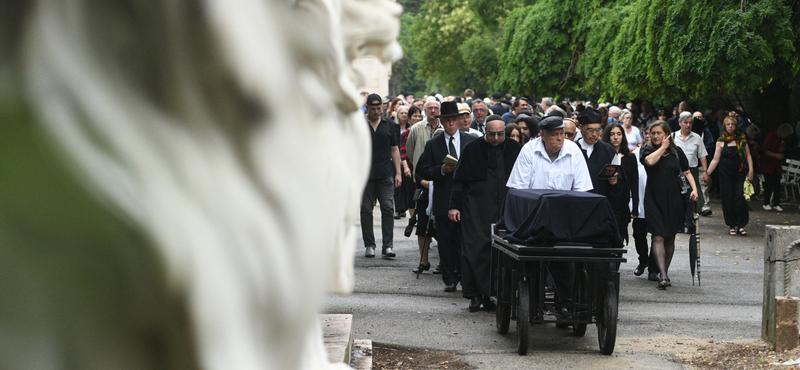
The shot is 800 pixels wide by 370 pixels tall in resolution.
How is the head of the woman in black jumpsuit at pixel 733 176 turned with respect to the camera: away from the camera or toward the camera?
toward the camera

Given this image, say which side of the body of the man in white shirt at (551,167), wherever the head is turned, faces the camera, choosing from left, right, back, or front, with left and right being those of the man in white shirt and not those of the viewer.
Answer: front

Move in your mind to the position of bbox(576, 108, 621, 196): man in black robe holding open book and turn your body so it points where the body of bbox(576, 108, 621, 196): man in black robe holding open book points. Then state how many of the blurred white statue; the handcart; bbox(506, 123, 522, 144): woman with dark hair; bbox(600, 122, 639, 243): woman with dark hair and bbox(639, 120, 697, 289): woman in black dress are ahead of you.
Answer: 2

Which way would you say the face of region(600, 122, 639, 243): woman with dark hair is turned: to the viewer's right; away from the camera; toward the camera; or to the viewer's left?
toward the camera

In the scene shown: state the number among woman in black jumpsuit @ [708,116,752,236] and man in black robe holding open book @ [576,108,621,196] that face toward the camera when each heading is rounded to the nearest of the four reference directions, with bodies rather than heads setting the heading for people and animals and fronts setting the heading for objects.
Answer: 2

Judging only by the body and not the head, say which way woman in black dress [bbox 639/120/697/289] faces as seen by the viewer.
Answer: toward the camera

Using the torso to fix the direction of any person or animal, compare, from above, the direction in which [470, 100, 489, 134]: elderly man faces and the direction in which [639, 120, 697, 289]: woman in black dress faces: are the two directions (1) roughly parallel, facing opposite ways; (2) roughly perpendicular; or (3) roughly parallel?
roughly parallel

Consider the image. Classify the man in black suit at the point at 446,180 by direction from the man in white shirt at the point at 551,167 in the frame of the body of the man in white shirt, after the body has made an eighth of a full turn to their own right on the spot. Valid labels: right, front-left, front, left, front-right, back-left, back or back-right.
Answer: right

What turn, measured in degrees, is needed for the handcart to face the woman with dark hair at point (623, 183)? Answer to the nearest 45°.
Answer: approximately 180°

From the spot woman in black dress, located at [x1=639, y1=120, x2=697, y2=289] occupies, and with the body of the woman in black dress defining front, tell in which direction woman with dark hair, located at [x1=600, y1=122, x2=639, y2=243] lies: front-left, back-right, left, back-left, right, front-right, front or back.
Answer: right

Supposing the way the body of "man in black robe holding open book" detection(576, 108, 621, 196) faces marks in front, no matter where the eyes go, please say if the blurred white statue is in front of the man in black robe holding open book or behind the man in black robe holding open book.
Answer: in front

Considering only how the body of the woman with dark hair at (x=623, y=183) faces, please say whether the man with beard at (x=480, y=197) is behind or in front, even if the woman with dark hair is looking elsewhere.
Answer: in front

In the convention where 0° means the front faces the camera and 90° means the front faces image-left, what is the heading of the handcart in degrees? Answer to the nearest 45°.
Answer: approximately 0°

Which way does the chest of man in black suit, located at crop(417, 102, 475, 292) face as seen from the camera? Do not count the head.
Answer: toward the camera

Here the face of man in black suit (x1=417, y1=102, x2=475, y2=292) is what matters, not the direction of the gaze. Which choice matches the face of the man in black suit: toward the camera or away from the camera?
toward the camera

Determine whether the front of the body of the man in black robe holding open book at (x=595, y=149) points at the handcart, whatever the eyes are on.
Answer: yes
